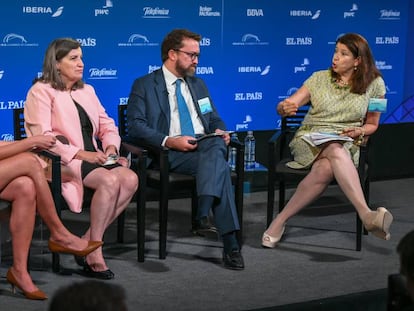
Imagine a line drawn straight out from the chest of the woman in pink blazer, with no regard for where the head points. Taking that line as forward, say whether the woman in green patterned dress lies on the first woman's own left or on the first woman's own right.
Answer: on the first woman's own left

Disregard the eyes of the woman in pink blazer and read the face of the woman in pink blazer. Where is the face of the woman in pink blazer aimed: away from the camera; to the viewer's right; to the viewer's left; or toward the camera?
to the viewer's right

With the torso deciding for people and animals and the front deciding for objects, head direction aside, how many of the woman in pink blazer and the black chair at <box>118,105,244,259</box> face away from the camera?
0

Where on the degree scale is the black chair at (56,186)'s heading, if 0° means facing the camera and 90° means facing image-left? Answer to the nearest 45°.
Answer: approximately 315°

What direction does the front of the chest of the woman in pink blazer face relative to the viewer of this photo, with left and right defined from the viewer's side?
facing the viewer and to the right of the viewer

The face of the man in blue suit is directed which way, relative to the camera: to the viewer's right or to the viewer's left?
to the viewer's right

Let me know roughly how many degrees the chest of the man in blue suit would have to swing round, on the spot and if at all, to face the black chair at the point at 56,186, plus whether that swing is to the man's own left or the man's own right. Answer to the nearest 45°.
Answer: approximately 90° to the man's own right

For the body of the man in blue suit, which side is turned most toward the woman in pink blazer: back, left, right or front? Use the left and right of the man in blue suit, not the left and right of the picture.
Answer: right

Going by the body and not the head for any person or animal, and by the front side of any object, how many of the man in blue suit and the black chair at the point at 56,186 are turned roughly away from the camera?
0
